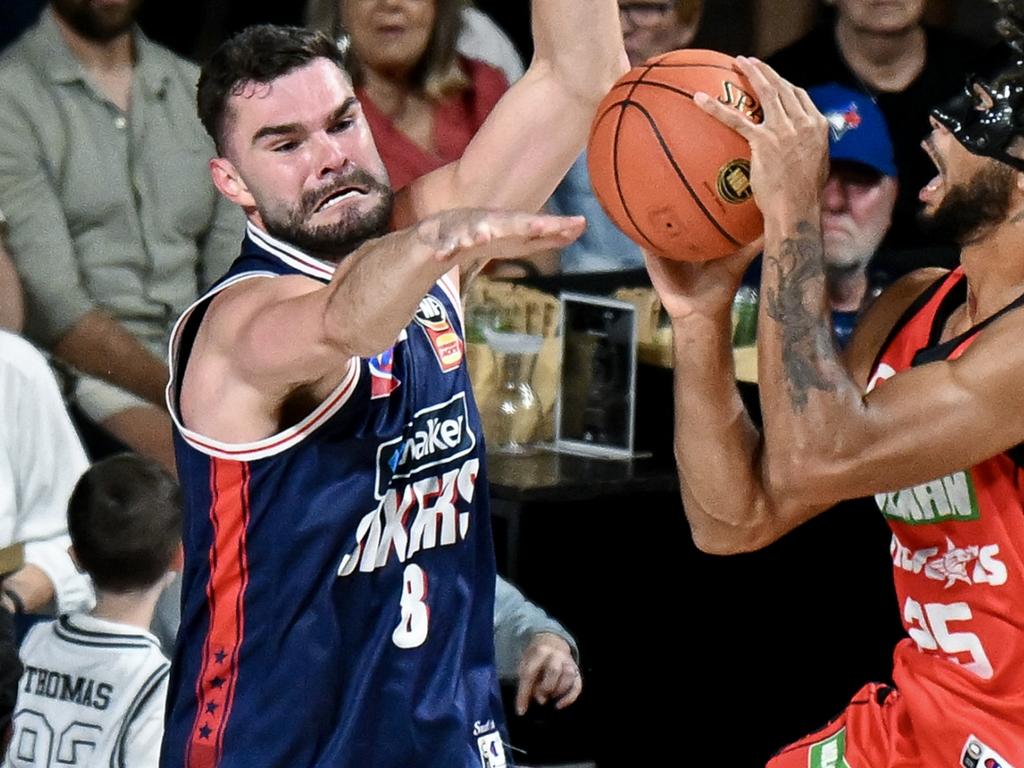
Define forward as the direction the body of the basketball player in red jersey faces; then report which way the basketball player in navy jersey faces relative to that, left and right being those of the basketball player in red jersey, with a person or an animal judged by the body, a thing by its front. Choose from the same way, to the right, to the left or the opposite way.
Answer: to the left

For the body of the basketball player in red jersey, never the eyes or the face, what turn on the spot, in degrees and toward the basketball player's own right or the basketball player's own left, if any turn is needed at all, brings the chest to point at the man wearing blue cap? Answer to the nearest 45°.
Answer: approximately 135° to the basketball player's own right

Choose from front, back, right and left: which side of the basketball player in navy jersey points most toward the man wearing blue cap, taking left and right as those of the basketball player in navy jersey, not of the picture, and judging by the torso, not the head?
left

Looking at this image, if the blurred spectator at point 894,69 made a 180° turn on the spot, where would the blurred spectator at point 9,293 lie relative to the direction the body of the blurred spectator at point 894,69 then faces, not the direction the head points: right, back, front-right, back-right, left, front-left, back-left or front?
back-left

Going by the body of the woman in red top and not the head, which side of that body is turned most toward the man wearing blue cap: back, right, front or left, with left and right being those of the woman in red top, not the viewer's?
left
